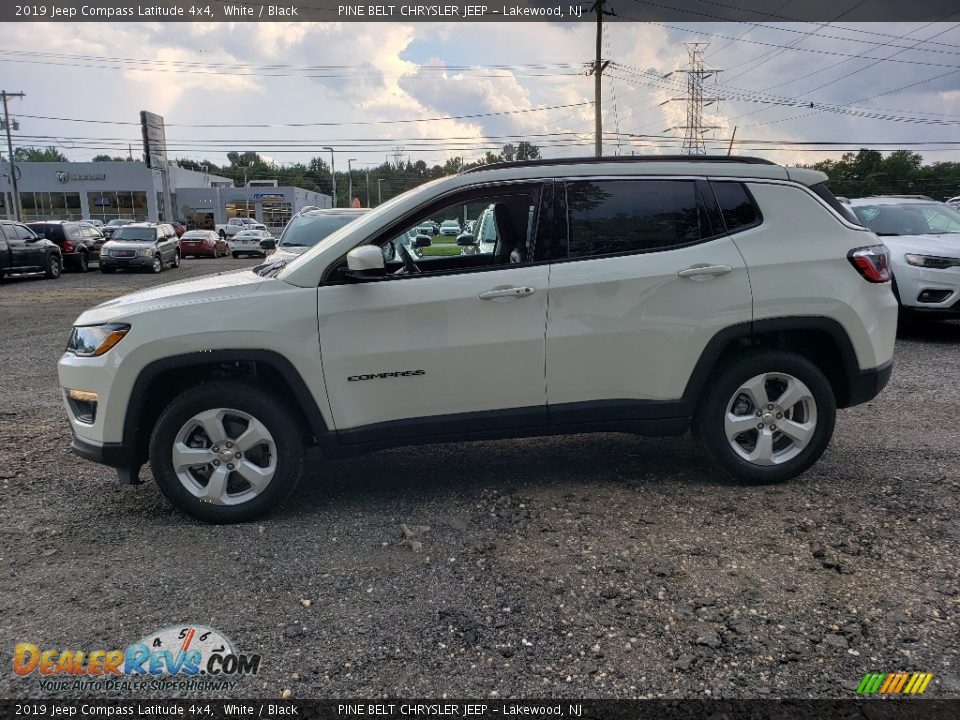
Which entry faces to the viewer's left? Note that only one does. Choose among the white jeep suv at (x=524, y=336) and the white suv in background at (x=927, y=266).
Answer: the white jeep suv

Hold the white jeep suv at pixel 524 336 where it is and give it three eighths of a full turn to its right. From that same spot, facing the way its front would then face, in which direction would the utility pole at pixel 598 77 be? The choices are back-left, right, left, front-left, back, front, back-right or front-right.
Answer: front-left

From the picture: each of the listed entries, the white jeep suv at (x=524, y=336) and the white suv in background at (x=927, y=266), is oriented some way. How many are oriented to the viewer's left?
1

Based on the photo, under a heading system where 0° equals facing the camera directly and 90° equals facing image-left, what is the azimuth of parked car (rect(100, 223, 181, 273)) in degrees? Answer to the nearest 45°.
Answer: approximately 45°

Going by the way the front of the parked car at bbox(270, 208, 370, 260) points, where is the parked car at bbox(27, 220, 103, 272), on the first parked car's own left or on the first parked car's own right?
on the first parked car's own right

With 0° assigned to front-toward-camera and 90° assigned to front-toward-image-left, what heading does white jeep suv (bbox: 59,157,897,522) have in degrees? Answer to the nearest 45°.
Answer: approximately 90°

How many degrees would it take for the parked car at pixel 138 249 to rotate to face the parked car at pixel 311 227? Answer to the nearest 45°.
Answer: approximately 45° to its left

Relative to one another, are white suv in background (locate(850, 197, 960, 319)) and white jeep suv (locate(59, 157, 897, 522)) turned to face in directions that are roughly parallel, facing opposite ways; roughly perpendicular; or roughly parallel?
roughly perpendicular

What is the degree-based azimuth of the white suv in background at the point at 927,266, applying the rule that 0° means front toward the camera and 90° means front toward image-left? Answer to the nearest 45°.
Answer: approximately 315°
